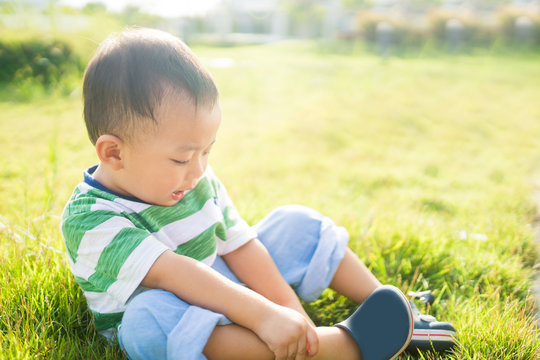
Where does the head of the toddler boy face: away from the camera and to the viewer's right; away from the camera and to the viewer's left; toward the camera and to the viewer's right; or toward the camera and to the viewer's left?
toward the camera and to the viewer's right

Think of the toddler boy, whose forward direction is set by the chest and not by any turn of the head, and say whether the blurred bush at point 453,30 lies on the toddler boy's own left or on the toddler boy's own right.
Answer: on the toddler boy's own left

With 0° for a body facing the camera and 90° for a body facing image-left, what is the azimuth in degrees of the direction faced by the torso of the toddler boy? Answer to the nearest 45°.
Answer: approximately 315°

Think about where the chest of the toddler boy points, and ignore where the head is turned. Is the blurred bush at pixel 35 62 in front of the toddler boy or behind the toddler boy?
behind
